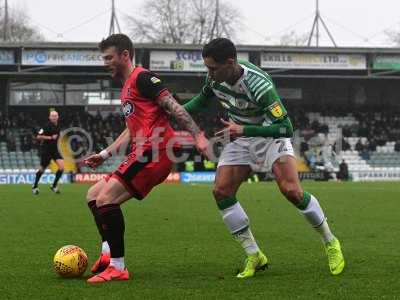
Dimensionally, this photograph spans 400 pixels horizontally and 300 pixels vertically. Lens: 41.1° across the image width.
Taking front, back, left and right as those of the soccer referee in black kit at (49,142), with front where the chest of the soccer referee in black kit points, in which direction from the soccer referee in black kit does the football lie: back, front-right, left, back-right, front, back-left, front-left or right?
front-right

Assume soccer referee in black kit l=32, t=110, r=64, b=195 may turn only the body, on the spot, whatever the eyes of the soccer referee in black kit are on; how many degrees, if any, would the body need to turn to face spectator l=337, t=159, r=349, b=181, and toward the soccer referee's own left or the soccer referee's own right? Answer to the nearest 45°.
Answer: approximately 90° to the soccer referee's own left

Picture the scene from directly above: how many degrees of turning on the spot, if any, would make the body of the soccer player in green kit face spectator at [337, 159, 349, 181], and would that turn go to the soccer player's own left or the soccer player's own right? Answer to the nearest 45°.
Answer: approximately 135° to the soccer player's own right

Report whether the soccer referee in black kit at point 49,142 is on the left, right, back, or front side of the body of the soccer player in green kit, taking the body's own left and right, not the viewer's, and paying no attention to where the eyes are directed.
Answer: right

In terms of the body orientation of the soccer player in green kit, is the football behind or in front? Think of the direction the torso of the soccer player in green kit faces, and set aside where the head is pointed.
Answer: in front

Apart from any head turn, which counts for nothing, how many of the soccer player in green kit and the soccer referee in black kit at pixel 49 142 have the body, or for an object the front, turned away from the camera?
0

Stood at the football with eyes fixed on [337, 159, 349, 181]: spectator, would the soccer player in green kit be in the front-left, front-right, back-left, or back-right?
front-right

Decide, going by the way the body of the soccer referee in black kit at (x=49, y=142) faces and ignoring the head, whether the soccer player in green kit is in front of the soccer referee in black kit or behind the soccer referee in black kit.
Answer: in front

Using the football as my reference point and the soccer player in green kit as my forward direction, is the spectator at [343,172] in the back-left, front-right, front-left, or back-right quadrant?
front-left

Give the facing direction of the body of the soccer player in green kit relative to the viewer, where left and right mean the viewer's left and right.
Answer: facing the viewer and to the left of the viewer

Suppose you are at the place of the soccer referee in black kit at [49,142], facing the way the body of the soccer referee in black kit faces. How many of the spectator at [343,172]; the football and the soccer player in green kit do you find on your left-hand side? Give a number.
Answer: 1
